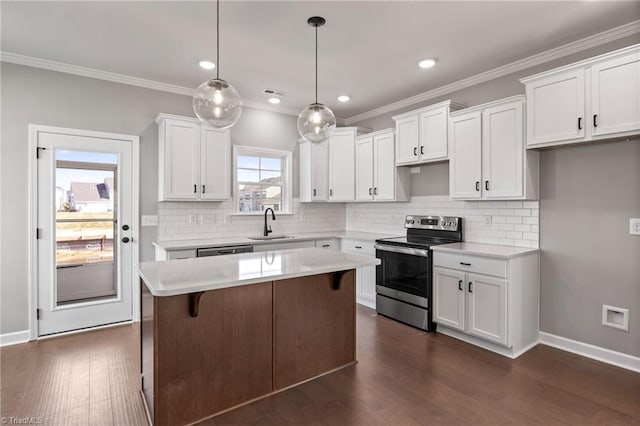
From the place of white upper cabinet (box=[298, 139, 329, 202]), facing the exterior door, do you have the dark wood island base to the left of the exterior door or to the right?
left

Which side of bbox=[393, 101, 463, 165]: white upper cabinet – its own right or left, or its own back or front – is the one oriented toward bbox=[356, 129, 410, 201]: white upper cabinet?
right

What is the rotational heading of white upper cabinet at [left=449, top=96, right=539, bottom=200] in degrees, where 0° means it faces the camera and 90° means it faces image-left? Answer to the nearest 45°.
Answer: approximately 45°

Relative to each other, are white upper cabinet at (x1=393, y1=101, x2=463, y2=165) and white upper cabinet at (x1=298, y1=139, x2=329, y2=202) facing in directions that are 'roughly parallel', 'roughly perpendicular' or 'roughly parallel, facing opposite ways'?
roughly perpendicular

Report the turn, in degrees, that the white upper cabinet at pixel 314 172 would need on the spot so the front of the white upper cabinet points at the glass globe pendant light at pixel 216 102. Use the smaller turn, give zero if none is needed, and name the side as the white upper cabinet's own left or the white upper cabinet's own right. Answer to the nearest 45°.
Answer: approximately 45° to the white upper cabinet's own right

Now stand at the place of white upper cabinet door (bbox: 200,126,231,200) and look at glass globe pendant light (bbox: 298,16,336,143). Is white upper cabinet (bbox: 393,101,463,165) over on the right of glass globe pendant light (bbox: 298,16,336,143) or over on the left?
left

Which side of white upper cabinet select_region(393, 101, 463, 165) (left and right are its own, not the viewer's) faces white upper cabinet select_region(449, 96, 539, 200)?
left

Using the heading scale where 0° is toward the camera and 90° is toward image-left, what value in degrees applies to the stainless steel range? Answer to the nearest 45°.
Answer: approximately 45°

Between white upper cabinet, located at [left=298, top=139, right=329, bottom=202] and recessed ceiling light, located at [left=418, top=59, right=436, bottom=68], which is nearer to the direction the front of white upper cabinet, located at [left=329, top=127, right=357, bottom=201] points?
the recessed ceiling light

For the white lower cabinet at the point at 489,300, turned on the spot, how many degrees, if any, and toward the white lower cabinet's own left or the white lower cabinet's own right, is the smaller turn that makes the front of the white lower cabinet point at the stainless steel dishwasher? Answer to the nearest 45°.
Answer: approximately 45° to the white lower cabinet's own right

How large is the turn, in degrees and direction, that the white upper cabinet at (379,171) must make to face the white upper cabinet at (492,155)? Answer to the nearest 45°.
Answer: approximately 90° to its left

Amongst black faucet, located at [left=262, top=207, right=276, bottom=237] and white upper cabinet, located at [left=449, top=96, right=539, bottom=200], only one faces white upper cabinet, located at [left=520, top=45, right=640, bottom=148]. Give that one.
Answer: the black faucet
